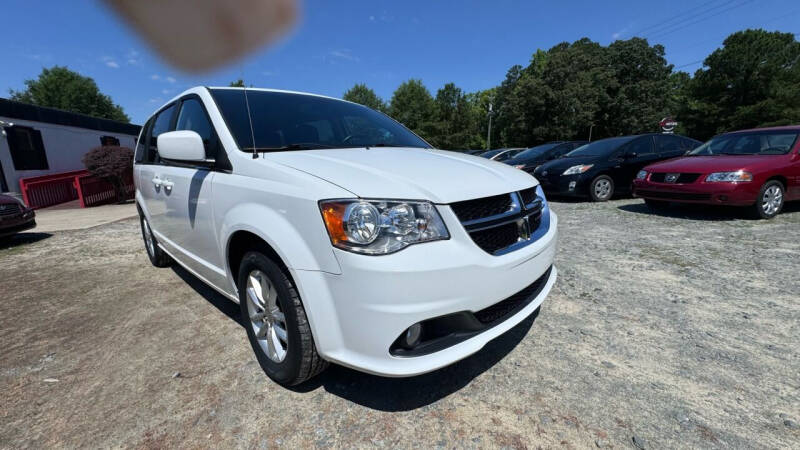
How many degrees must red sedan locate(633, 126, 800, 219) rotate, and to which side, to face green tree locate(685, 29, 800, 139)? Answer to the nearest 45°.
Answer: approximately 135° to its right

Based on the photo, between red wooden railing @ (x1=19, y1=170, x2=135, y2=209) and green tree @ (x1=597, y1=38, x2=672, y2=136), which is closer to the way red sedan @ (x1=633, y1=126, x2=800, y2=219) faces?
the red wooden railing

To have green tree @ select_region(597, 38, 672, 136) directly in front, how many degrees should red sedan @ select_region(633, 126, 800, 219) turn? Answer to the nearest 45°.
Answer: approximately 135° to its right

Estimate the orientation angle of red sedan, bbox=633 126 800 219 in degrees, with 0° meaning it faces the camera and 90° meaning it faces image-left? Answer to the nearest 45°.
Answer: approximately 45°

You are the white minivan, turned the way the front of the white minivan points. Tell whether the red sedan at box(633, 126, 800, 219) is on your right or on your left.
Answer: on your left

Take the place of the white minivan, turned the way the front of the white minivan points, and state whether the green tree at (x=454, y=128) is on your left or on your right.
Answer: on your left

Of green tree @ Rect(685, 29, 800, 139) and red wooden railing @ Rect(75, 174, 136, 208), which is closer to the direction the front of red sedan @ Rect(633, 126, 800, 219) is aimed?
the red wooden railing

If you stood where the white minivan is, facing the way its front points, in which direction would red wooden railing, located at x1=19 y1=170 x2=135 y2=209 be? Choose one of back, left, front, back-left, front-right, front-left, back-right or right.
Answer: back

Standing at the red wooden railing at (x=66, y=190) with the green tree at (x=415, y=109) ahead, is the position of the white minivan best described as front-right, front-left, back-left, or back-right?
back-right

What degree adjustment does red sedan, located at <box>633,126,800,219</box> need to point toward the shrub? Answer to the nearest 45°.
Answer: approximately 45° to its right

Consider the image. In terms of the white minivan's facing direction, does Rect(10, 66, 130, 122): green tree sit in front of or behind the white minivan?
behind

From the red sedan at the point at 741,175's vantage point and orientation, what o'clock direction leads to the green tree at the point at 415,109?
The green tree is roughly at 3 o'clock from the red sedan.

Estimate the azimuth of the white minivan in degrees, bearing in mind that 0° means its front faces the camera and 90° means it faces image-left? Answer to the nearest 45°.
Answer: approximately 315°
